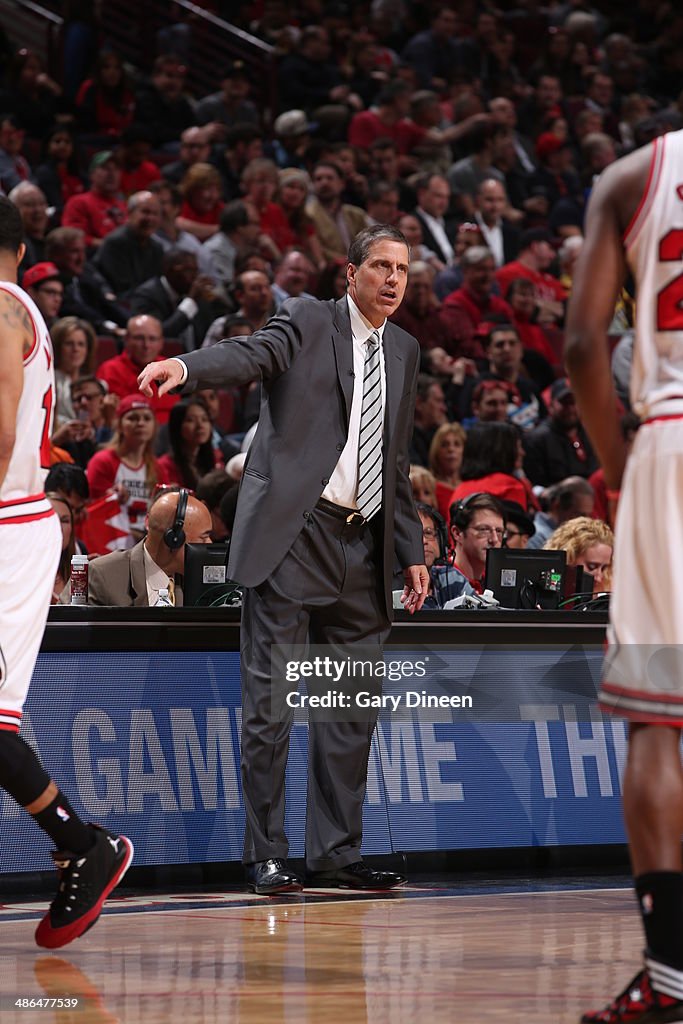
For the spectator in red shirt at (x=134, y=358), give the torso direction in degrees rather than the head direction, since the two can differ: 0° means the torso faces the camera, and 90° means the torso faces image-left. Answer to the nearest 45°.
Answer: approximately 0°

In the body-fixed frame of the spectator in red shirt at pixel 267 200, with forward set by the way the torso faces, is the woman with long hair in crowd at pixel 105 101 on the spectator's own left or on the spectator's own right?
on the spectator's own right

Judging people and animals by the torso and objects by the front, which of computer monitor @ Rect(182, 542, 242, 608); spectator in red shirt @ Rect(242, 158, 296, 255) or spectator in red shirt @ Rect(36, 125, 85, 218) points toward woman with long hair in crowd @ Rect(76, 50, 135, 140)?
the computer monitor

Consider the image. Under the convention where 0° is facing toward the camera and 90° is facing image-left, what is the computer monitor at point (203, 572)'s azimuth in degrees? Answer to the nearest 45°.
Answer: approximately 180°

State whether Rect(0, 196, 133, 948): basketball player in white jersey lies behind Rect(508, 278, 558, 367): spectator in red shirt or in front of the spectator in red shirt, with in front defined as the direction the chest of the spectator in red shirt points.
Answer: in front

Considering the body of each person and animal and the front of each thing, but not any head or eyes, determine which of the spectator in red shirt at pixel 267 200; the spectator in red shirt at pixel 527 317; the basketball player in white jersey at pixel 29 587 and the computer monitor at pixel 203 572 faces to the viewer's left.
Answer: the basketball player in white jersey

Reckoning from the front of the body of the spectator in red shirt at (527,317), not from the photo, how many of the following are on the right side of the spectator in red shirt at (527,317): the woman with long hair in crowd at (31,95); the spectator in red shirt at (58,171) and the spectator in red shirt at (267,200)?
3

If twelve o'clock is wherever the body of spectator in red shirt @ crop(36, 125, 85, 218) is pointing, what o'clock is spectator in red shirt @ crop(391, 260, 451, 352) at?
spectator in red shirt @ crop(391, 260, 451, 352) is roughly at 10 o'clock from spectator in red shirt @ crop(36, 125, 85, 218).

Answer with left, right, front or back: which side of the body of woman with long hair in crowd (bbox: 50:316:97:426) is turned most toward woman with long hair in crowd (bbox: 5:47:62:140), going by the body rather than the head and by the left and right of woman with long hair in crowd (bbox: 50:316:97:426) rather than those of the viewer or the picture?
back

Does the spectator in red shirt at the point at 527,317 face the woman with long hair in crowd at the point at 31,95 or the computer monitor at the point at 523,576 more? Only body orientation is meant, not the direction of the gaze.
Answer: the computer monitor

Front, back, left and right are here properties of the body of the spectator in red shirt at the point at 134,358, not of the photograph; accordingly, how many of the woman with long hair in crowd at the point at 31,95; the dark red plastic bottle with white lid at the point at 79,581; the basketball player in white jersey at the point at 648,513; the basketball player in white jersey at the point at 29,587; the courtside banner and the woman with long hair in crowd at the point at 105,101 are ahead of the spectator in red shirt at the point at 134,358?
4

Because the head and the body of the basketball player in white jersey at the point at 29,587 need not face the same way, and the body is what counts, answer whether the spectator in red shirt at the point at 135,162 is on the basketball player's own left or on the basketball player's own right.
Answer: on the basketball player's own right

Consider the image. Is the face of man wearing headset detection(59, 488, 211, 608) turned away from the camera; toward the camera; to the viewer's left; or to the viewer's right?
to the viewer's right

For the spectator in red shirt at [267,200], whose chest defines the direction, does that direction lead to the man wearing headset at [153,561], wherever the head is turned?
yes

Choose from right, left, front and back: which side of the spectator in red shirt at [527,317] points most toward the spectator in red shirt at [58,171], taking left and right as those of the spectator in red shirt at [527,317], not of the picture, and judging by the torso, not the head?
right
